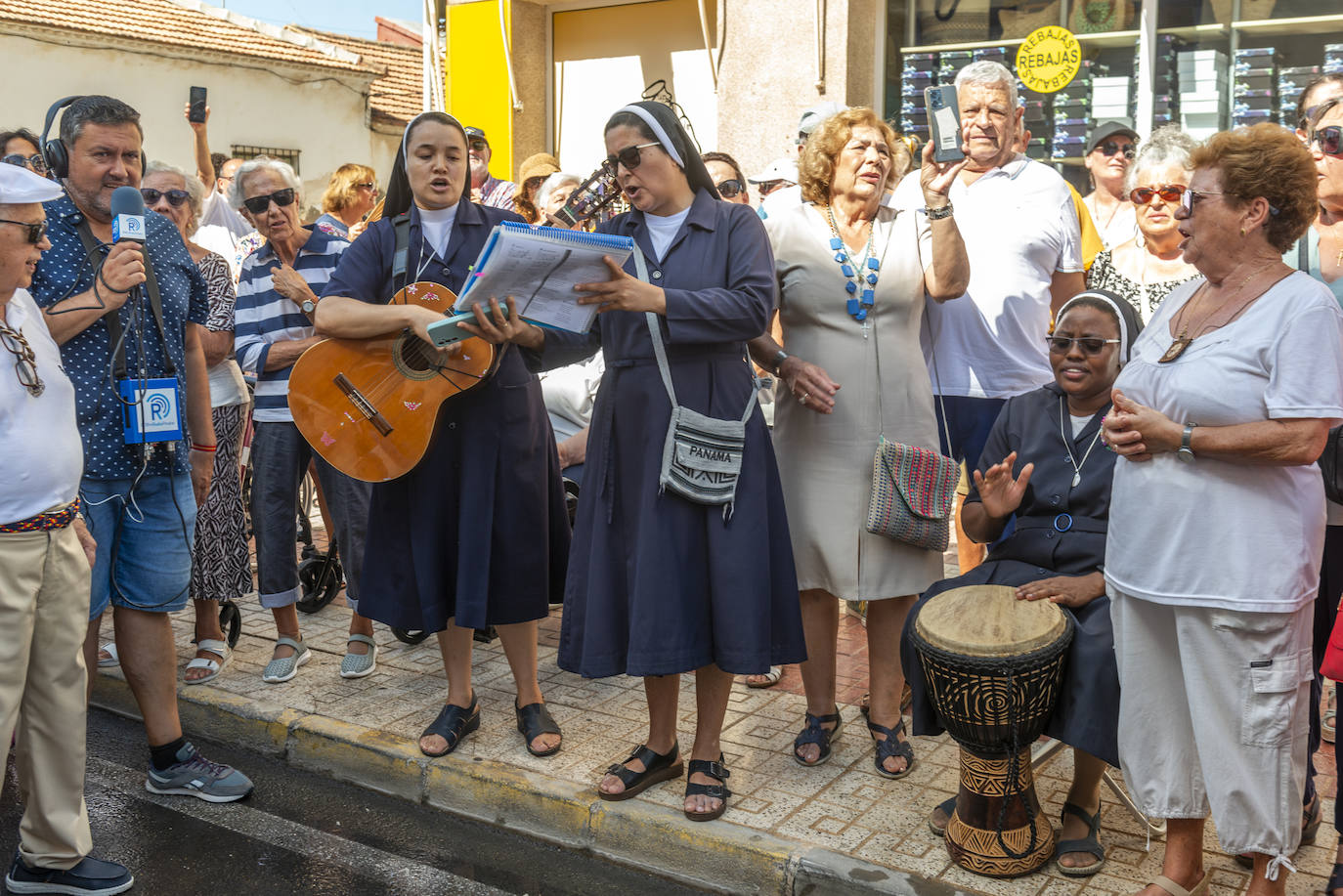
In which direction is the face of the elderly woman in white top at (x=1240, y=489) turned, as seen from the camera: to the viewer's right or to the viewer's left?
to the viewer's left

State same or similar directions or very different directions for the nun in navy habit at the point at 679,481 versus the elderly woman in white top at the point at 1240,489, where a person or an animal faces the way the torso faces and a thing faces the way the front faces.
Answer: same or similar directions

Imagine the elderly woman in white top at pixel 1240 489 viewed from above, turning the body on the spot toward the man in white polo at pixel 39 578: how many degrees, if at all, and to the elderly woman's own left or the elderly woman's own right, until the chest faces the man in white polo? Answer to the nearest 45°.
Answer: approximately 45° to the elderly woman's own right

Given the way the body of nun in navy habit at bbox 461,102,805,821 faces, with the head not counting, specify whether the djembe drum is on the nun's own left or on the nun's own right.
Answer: on the nun's own left

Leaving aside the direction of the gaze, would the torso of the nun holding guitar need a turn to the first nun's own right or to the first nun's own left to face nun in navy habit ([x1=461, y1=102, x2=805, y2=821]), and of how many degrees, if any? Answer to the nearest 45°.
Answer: approximately 45° to the first nun's own left

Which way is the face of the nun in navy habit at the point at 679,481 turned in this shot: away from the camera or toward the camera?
toward the camera

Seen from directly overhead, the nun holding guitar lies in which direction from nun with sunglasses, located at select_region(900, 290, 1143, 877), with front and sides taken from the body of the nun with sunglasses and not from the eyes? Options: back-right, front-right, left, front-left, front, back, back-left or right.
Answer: right

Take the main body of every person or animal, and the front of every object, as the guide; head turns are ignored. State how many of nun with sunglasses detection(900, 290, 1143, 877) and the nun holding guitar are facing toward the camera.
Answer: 2

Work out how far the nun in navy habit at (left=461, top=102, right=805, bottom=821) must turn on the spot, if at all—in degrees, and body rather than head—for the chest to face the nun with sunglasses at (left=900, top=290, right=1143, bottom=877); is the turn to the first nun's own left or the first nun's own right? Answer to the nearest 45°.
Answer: approximately 135° to the first nun's own left

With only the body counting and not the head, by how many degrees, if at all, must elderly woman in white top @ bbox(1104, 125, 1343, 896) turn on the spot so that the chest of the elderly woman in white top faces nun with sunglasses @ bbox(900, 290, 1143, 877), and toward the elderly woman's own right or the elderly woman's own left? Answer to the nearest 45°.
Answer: approximately 90° to the elderly woman's own right

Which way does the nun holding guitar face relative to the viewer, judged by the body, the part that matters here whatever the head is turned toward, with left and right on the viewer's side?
facing the viewer

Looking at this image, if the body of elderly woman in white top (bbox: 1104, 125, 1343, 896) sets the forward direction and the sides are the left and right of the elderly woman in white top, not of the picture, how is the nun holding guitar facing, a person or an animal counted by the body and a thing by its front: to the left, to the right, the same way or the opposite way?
to the left
